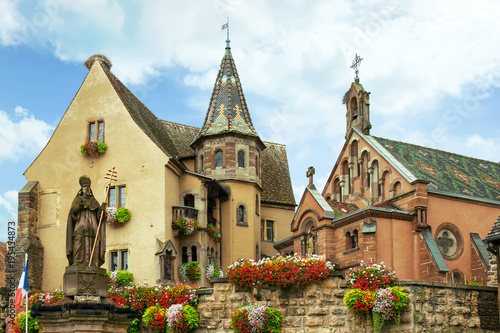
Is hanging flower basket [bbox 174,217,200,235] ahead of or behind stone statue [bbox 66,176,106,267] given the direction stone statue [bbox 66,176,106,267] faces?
behind

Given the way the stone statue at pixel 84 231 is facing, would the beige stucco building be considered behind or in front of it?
behind

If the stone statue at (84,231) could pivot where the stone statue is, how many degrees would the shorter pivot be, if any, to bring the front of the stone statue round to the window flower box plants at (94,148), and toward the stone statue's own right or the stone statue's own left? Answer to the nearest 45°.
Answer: approximately 180°

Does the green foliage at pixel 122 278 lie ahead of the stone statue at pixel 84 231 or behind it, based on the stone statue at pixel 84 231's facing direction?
behind

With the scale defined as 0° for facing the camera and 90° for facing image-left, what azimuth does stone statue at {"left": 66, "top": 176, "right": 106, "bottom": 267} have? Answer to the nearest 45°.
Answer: approximately 0°

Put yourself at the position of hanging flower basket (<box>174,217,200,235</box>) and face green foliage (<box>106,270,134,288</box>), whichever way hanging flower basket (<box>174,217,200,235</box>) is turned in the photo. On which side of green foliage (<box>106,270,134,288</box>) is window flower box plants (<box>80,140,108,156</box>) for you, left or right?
right

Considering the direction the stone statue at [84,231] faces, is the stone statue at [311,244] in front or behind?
behind

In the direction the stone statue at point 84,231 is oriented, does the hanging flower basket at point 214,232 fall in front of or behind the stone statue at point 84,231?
behind
